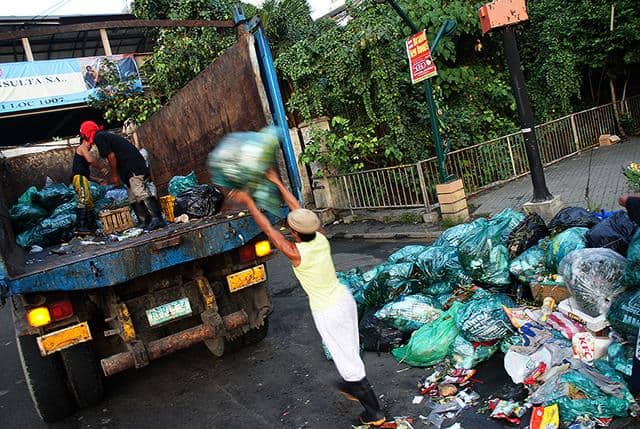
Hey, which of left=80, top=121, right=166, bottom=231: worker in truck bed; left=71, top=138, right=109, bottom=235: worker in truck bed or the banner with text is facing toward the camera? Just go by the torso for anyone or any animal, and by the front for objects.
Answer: the banner with text

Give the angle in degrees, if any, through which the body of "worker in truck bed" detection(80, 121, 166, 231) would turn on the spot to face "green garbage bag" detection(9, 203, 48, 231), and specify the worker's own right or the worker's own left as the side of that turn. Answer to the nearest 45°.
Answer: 0° — they already face it

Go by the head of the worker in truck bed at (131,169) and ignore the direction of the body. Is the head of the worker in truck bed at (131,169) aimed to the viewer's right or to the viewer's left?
to the viewer's left

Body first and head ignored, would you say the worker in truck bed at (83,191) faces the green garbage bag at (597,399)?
no

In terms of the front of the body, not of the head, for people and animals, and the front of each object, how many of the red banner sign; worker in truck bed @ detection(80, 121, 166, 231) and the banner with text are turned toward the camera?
2

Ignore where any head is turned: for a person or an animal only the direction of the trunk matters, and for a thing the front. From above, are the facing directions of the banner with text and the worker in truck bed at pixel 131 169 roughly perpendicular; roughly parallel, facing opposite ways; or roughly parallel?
roughly perpendicular

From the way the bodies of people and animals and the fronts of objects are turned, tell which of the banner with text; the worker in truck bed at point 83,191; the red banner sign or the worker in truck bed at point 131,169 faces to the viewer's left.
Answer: the worker in truck bed at point 131,169

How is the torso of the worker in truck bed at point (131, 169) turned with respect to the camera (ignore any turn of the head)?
to the viewer's left

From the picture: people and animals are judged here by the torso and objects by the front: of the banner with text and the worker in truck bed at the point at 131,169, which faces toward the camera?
the banner with text

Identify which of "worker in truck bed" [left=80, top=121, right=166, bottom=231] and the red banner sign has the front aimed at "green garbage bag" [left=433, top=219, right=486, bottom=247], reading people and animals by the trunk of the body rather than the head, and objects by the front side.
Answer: the red banner sign

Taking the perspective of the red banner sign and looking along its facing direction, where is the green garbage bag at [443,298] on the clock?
The green garbage bag is roughly at 12 o'clock from the red banner sign.

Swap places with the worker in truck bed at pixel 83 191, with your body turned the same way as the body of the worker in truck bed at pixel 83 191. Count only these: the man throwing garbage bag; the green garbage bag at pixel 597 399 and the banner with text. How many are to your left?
1

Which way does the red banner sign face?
toward the camera

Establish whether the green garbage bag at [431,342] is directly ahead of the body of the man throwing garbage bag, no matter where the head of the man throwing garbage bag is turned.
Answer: no

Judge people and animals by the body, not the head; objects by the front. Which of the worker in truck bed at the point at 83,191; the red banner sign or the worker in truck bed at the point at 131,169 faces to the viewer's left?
the worker in truck bed at the point at 131,169

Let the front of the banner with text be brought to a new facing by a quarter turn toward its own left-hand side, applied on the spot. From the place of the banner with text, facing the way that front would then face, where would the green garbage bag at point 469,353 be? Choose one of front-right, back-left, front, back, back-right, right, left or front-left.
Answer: right

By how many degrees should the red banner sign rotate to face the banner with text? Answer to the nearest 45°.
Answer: approximately 135° to its right

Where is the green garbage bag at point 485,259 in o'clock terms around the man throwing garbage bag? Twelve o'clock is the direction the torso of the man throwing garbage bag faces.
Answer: The green garbage bag is roughly at 3 o'clock from the man throwing garbage bag.

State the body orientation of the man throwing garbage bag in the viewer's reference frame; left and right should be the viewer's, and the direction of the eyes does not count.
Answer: facing away from the viewer and to the left of the viewer

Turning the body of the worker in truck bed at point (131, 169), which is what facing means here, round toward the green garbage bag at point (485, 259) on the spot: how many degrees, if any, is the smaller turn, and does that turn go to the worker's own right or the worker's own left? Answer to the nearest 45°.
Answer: approximately 135° to the worker's own left

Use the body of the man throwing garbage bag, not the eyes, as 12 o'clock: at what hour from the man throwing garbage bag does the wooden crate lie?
The wooden crate is roughly at 12 o'clock from the man throwing garbage bag.

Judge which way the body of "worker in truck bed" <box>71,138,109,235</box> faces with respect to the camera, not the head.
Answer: to the viewer's right
